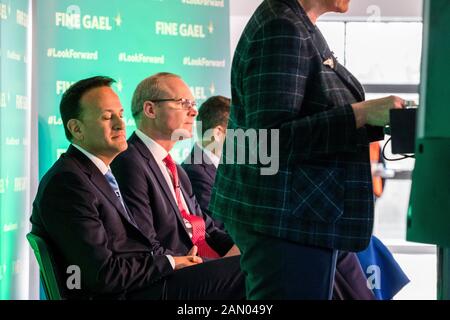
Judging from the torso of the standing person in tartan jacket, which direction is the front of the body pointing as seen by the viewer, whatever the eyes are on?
to the viewer's right

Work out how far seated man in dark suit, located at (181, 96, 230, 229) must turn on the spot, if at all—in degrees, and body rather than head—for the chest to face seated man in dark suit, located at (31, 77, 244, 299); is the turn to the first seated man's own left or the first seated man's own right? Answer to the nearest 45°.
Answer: approximately 90° to the first seated man's own right

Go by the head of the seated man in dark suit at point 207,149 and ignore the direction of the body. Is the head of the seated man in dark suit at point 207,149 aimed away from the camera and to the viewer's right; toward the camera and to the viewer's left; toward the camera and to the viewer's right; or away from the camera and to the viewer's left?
away from the camera and to the viewer's right

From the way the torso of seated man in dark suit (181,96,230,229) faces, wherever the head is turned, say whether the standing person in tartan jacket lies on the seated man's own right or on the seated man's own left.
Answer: on the seated man's own right

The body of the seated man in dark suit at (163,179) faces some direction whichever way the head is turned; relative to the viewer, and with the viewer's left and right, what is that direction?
facing the viewer and to the right of the viewer

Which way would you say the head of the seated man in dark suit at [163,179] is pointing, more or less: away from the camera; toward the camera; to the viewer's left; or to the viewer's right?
to the viewer's right

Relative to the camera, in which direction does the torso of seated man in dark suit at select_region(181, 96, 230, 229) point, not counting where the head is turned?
to the viewer's right

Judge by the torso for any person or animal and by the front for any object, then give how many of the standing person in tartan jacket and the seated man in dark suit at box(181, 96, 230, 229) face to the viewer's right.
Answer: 2

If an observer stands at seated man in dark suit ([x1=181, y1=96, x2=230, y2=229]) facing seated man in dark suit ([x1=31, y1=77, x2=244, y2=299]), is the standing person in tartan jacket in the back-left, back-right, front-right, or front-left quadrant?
front-left

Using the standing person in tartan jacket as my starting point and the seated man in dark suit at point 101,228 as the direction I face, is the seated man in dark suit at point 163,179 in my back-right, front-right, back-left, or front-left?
front-right

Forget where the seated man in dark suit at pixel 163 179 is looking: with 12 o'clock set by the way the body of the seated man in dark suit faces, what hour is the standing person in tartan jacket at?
The standing person in tartan jacket is roughly at 1 o'clock from the seated man in dark suit.
